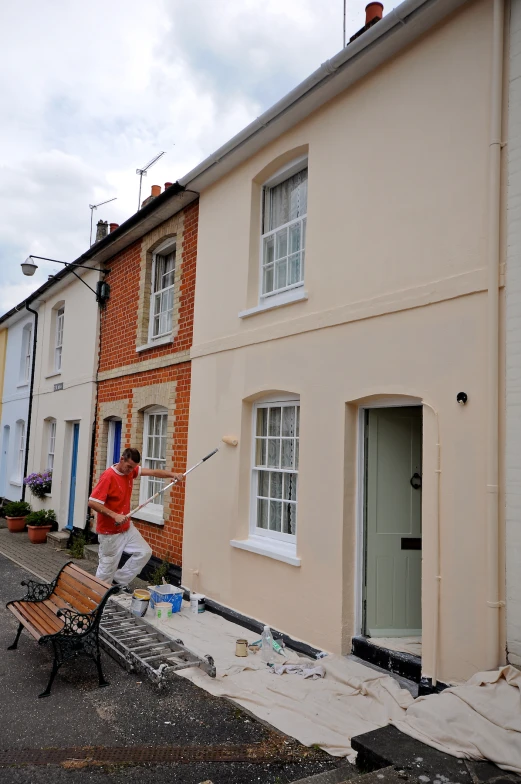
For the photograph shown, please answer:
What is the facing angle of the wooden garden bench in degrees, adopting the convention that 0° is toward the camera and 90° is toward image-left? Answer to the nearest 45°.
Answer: approximately 45°

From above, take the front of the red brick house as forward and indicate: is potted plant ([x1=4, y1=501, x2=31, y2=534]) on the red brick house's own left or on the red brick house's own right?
on the red brick house's own right

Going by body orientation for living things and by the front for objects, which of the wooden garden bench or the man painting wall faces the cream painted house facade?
the man painting wall

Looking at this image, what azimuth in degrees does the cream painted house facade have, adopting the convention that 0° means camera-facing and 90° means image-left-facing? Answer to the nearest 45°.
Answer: approximately 45°

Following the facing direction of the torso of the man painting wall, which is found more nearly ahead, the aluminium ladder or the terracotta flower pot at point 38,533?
the aluminium ladder

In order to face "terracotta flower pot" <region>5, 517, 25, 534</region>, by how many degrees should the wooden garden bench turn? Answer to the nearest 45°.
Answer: approximately 135° to its right

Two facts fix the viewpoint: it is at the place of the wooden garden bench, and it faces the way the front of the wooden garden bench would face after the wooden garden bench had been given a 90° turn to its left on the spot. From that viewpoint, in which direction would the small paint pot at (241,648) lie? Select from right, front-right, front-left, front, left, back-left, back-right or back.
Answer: front-left

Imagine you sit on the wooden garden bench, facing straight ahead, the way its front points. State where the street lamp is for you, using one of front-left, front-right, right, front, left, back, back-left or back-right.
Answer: back-right
